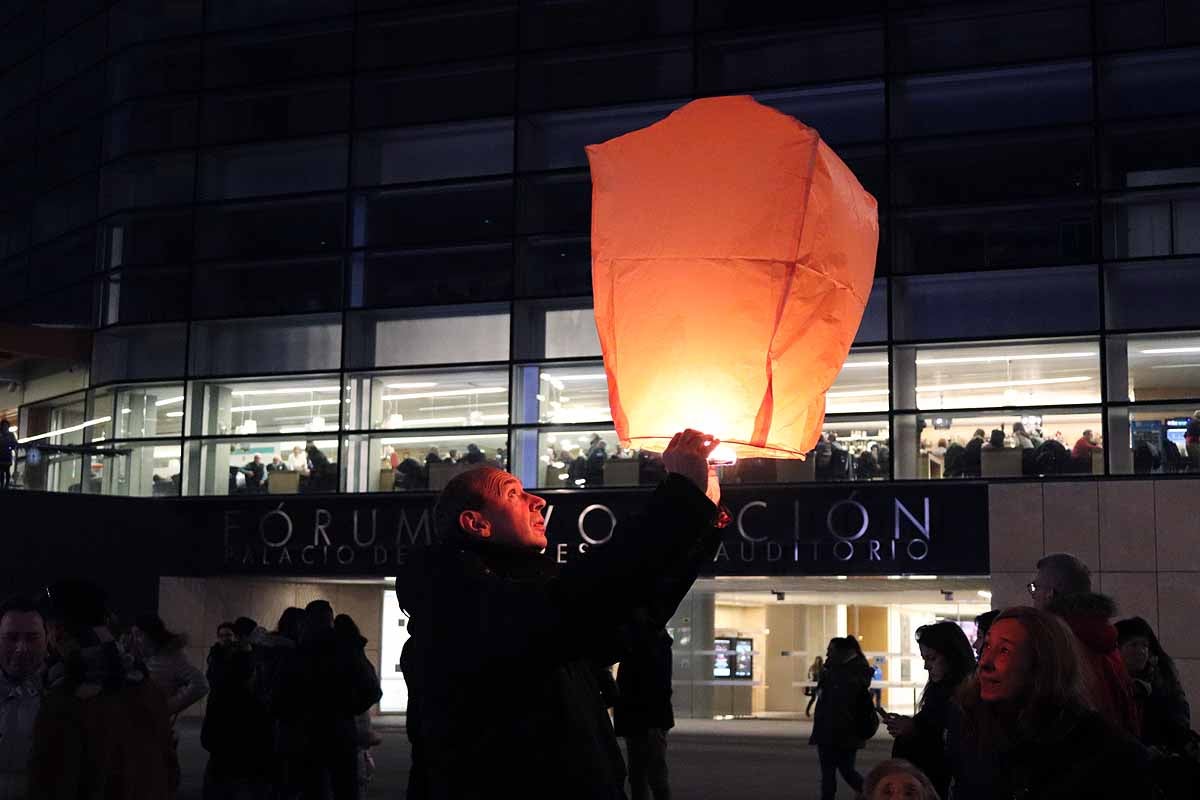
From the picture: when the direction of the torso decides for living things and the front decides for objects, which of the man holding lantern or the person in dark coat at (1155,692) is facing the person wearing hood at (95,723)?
the person in dark coat

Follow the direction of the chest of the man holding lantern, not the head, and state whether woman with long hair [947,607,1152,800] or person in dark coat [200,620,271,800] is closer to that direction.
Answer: the woman with long hair

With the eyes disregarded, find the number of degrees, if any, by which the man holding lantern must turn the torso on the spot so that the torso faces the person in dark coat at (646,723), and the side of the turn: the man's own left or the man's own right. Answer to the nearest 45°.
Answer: approximately 90° to the man's own left

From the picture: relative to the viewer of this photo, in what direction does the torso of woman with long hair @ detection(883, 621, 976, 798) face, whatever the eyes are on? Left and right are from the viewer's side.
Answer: facing to the left of the viewer

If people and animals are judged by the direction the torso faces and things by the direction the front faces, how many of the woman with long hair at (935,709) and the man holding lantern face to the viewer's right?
1

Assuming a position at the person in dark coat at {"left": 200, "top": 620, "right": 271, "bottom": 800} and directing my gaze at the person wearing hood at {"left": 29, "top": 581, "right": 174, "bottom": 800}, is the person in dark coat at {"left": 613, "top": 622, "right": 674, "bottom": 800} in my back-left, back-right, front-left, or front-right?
back-left

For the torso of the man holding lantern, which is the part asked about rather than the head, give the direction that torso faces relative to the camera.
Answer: to the viewer's right

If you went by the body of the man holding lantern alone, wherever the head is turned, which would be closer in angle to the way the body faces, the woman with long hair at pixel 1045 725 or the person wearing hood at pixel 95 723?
the woman with long hair

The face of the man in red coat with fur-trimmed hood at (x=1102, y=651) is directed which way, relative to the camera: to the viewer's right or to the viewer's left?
to the viewer's left

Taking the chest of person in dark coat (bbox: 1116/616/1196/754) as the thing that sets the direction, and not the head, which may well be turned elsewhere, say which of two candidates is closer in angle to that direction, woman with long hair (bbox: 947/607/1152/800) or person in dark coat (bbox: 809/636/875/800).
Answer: the woman with long hair

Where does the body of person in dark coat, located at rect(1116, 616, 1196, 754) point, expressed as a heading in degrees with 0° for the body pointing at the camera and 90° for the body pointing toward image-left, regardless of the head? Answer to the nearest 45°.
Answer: approximately 45°

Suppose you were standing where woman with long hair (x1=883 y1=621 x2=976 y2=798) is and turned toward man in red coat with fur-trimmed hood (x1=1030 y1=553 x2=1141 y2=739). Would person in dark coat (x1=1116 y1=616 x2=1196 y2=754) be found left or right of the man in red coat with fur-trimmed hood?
left
